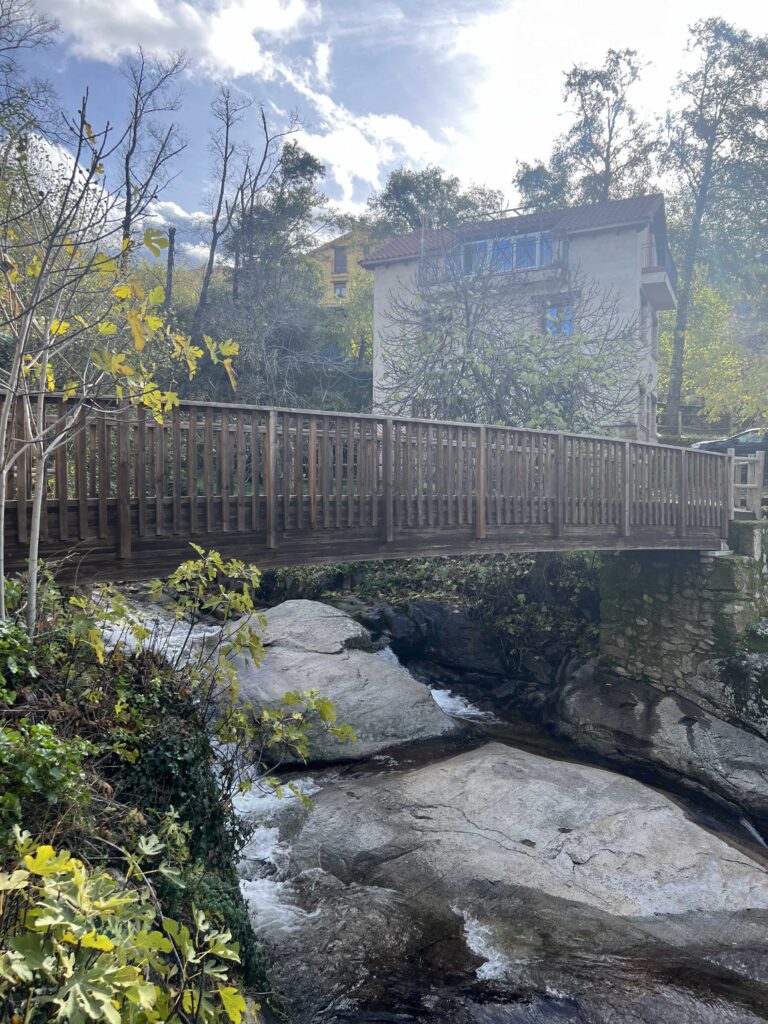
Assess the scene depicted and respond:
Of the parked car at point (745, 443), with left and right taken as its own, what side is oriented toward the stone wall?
left

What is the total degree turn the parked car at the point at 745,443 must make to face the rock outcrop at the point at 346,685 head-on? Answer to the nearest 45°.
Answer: approximately 90° to its left

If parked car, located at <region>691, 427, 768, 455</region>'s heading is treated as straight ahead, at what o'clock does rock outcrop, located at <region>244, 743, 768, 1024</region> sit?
The rock outcrop is roughly at 9 o'clock from the parked car.

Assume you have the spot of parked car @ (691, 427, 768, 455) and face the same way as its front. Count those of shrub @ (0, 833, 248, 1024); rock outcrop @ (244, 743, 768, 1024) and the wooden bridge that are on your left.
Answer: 3

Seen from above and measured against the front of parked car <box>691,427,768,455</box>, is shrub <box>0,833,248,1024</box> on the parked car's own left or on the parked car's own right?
on the parked car's own left

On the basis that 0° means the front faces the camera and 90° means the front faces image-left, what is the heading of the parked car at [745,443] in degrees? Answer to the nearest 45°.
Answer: approximately 90°

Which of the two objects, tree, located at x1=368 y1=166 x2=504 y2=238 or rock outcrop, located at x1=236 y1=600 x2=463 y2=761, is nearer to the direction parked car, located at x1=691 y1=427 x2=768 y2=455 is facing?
the tree
